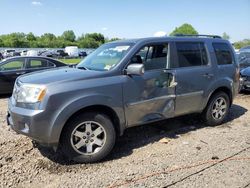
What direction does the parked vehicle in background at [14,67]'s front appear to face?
to the viewer's left

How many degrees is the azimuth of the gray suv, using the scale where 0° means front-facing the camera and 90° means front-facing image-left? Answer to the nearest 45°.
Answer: approximately 45°

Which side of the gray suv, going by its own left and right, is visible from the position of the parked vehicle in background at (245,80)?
back

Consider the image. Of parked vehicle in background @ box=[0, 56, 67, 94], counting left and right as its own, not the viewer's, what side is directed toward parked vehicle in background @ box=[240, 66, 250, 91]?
back

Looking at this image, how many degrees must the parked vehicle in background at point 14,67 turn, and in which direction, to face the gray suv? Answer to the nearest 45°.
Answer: approximately 90° to its left

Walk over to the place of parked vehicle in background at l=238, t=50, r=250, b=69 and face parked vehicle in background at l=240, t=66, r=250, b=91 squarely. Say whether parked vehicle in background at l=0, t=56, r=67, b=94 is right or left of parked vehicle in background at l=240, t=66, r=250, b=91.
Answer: right

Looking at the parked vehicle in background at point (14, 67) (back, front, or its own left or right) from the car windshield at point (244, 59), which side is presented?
back

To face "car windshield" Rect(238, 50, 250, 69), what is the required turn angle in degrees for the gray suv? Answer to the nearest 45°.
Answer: approximately 180°

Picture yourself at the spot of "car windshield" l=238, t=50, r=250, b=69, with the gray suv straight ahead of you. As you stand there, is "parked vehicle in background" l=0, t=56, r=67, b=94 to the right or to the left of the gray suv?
right

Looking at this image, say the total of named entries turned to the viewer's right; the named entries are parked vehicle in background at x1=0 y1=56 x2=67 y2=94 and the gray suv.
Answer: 0

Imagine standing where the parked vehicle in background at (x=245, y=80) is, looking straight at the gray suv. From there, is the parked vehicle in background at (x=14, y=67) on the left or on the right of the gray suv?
right

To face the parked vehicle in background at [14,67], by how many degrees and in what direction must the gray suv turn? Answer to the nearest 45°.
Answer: approximately 90° to its right
